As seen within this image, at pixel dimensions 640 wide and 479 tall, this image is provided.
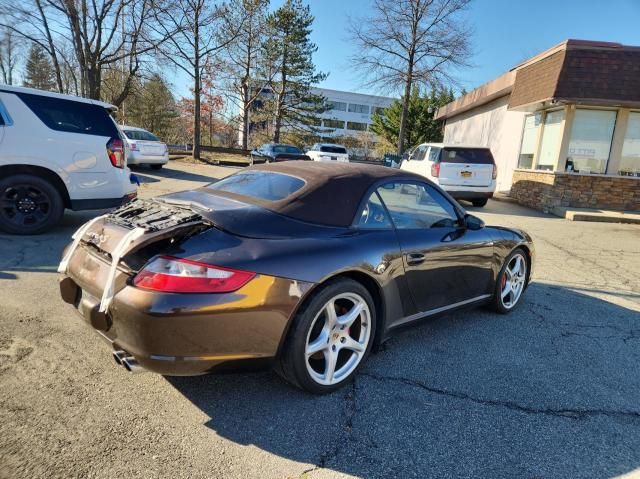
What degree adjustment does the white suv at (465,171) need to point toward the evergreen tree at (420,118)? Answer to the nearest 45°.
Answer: approximately 45° to its right

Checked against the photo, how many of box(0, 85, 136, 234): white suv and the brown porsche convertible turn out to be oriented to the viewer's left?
1

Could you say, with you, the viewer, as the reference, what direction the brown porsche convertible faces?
facing away from the viewer and to the right of the viewer

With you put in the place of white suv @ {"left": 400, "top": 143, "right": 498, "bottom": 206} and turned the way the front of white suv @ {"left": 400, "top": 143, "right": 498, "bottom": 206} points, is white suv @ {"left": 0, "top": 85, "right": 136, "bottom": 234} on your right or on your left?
on your left

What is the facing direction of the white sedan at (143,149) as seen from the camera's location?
facing away from the viewer and to the left of the viewer

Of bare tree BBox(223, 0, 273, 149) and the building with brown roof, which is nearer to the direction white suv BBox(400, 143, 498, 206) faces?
the bare tree

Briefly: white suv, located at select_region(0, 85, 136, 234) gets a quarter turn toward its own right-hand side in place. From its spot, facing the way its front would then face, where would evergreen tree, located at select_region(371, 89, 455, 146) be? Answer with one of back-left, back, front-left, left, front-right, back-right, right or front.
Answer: front-right

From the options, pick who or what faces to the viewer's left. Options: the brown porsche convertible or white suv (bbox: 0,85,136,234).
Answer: the white suv

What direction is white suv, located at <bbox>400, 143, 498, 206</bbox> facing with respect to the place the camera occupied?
facing away from the viewer and to the left of the viewer

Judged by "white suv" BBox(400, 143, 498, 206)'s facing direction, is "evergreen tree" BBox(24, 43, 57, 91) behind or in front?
in front

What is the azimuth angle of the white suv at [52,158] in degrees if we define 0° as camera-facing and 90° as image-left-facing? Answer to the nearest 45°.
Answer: approximately 90°
